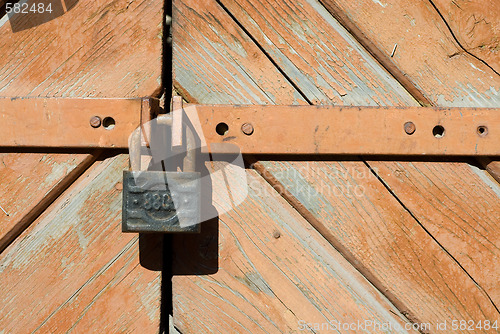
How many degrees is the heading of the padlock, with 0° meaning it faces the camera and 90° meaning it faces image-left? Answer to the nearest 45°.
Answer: approximately 0°
